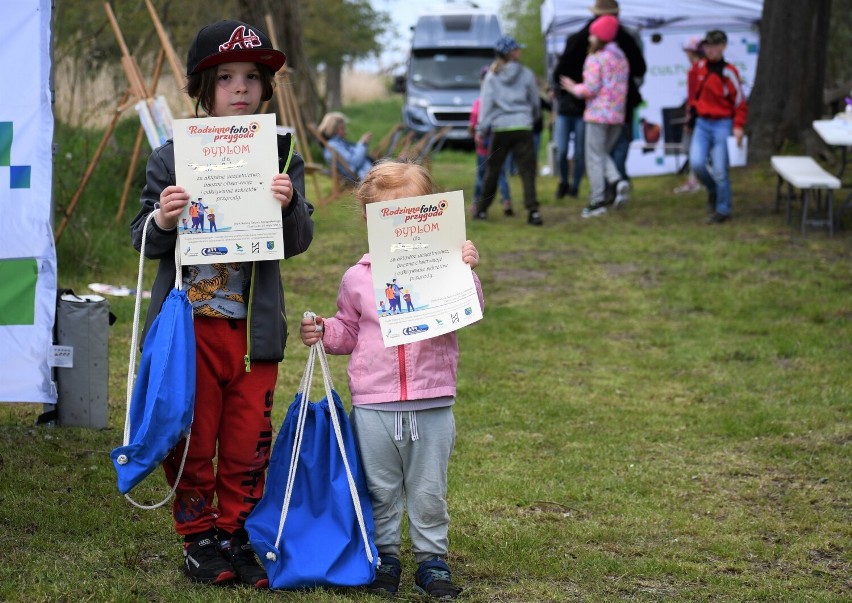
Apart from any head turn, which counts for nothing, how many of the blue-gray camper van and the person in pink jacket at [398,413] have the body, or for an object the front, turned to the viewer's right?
0

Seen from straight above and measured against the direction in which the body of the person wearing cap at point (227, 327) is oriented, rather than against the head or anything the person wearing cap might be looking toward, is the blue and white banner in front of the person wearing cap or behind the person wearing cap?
behind

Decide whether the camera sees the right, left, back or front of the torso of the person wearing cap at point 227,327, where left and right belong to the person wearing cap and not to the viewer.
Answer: front

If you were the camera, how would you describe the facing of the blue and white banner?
facing the viewer

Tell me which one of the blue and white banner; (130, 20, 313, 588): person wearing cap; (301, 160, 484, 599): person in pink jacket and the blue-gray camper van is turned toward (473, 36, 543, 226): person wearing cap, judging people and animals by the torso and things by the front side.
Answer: the blue-gray camper van

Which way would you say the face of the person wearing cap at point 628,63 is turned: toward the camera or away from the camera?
away from the camera

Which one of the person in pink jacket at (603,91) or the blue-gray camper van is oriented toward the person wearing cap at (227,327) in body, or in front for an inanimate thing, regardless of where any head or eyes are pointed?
the blue-gray camper van

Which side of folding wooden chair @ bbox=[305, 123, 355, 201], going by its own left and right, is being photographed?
right

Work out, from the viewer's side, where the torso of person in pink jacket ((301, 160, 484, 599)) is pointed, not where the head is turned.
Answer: toward the camera
